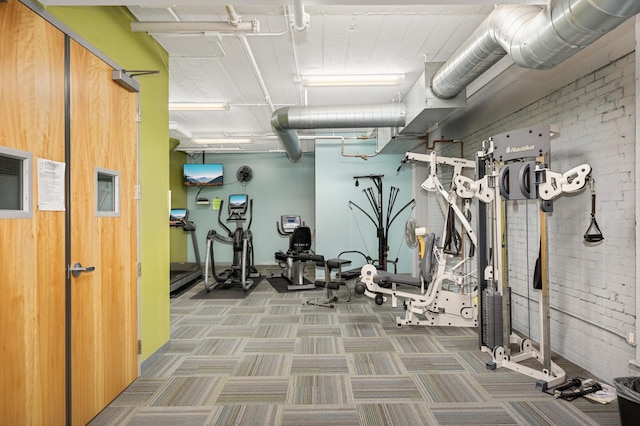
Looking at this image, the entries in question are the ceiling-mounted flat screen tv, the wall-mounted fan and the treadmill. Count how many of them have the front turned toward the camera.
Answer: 2

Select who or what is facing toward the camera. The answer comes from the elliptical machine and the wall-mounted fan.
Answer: the wall-mounted fan

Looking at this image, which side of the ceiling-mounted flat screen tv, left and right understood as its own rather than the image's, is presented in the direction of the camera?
front

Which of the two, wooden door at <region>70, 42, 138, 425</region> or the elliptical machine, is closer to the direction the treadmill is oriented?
the elliptical machine

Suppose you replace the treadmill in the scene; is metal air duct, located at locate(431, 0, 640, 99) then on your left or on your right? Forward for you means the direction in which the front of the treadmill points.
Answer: on your right

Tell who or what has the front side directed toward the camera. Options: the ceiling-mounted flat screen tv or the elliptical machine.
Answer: the ceiling-mounted flat screen tv

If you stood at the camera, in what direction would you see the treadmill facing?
facing away from the viewer and to the right of the viewer

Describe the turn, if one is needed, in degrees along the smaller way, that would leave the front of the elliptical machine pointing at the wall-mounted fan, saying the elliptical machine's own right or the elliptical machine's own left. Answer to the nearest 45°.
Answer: approximately 45° to the elliptical machine's own left

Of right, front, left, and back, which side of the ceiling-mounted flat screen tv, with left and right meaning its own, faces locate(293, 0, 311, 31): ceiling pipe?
front

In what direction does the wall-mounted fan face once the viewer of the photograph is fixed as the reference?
facing the viewer

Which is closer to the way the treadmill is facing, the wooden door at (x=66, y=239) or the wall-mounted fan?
the wall-mounted fan

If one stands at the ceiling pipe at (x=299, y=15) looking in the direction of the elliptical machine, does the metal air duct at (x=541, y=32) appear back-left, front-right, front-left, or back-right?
back-right

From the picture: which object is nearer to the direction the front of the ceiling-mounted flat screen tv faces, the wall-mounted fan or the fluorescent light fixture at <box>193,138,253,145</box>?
the fluorescent light fixture

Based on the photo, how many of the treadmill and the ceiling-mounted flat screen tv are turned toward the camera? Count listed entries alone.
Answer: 1

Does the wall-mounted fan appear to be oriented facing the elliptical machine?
yes

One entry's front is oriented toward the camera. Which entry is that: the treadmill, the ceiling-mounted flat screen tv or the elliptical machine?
the ceiling-mounted flat screen tv
